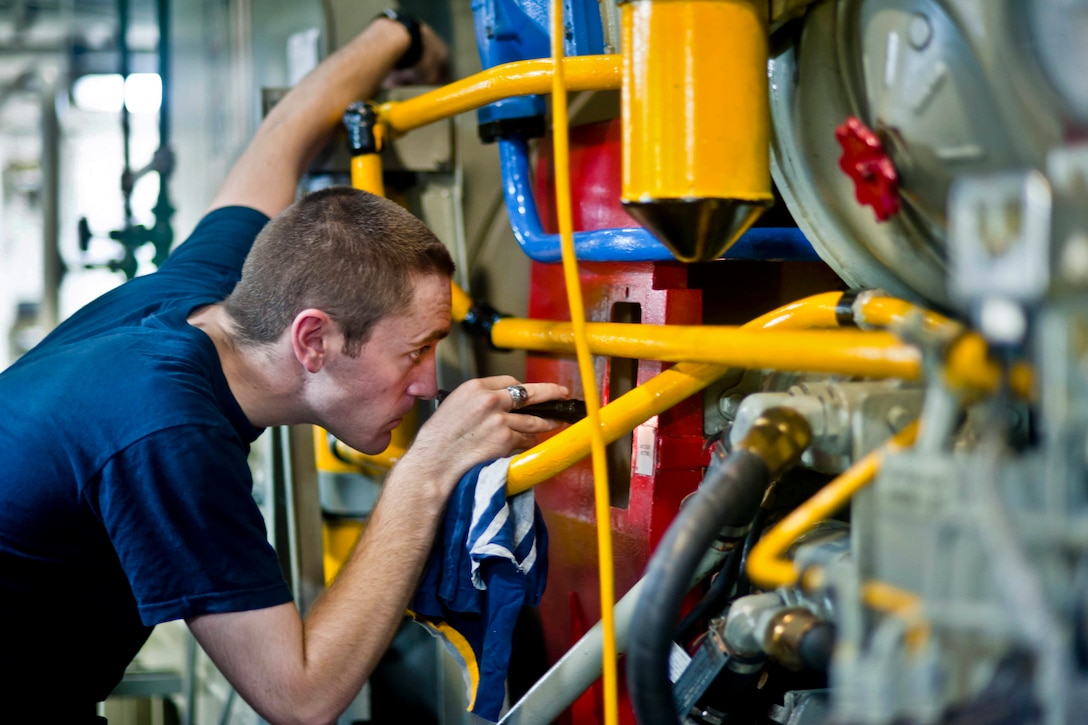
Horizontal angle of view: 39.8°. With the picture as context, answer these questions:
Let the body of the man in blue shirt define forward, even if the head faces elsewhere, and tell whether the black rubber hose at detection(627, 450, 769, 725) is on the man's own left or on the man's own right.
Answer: on the man's own right

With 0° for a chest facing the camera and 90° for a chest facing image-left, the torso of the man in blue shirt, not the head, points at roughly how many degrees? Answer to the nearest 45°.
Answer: approximately 270°

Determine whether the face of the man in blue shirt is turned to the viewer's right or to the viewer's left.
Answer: to the viewer's right

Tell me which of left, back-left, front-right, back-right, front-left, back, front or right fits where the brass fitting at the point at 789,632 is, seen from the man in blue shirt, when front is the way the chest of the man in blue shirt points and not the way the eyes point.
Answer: front-right

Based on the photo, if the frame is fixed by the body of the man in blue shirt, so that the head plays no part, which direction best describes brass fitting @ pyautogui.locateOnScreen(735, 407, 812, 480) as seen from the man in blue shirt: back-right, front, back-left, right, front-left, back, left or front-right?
front-right
